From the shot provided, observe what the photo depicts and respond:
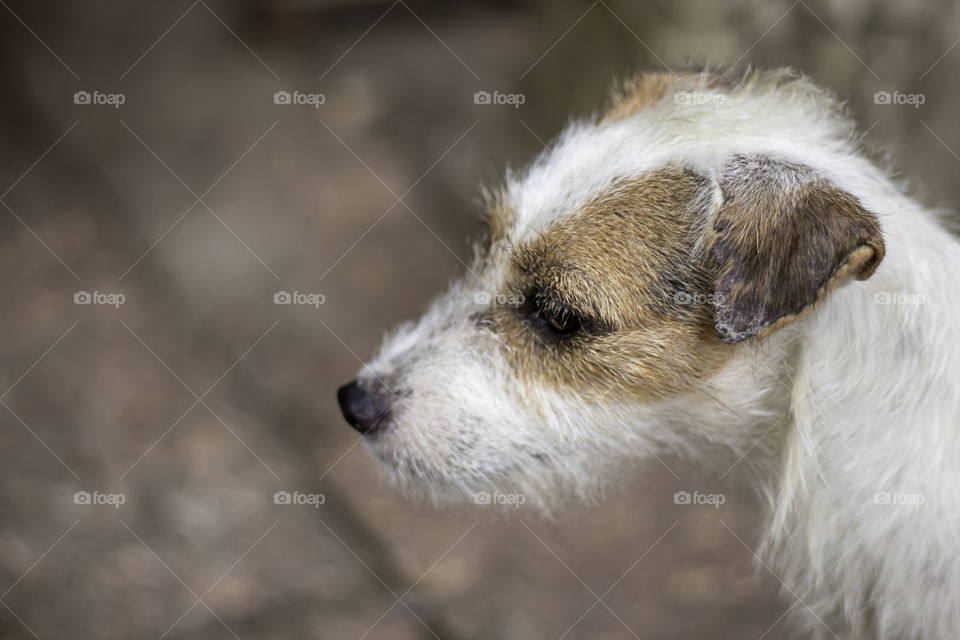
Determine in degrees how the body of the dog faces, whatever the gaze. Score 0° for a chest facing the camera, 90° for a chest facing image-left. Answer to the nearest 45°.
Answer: approximately 90°
